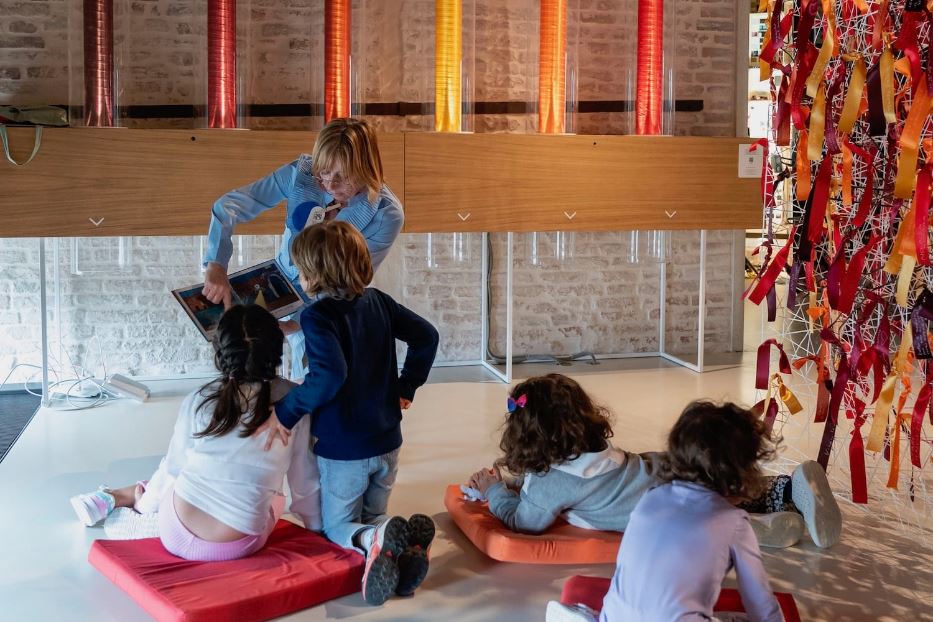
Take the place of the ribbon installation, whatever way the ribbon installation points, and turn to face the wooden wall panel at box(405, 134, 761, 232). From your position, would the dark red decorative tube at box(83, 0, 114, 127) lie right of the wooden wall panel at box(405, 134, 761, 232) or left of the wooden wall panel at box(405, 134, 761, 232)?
left

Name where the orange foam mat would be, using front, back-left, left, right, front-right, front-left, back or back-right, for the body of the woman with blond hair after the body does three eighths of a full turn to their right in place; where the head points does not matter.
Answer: back-right

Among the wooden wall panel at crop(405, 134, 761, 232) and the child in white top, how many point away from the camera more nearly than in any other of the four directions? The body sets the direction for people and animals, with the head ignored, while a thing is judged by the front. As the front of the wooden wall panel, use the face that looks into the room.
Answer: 1

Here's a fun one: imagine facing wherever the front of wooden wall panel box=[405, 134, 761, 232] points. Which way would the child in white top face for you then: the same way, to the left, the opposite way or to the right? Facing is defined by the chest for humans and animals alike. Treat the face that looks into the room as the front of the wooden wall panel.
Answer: the opposite way

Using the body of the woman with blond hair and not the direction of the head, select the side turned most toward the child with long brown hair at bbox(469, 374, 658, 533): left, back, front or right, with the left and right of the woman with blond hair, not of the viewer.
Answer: left

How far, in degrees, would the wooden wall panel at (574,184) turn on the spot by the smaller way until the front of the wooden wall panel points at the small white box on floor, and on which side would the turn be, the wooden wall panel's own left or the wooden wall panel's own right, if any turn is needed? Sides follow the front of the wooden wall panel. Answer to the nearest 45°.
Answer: approximately 90° to the wooden wall panel's own right

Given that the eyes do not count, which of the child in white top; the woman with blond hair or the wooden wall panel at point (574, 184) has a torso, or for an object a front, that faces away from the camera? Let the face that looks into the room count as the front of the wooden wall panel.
the child in white top

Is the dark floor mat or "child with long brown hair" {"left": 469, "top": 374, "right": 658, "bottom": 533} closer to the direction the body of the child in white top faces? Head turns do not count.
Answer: the dark floor mat

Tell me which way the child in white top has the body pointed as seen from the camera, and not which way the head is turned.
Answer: away from the camera

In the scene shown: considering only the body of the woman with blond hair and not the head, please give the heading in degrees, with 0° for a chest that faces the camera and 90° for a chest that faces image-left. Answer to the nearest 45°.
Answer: approximately 45°
